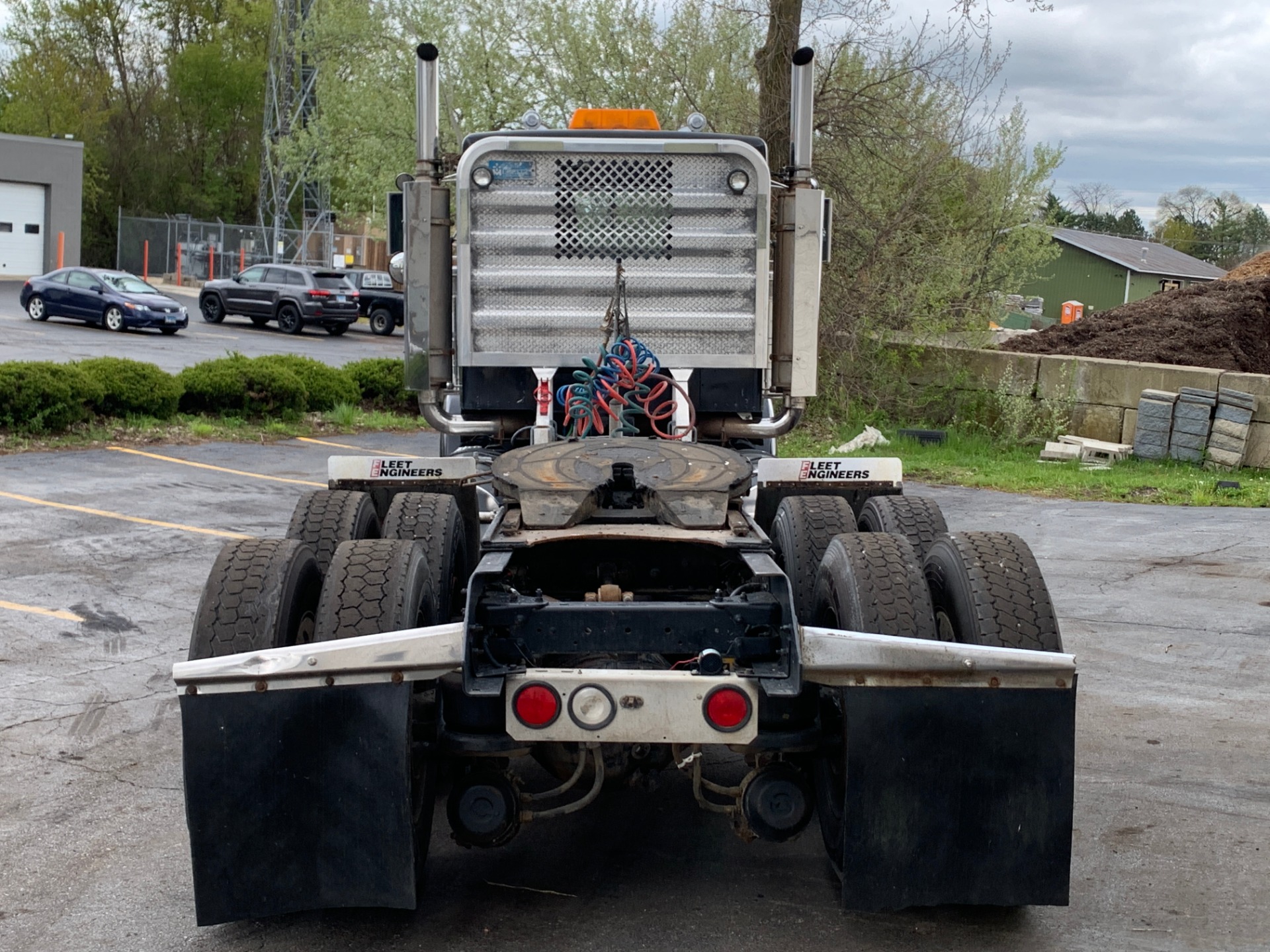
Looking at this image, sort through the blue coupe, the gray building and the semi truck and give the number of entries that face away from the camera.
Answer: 1

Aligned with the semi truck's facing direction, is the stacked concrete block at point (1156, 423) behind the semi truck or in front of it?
in front

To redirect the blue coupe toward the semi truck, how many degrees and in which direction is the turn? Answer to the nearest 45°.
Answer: approximately 45° to its right

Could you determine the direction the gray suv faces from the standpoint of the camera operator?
facing away from the viewer and to the left of the viewer

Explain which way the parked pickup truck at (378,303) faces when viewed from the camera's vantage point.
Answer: facing away from the viewer and to the left of the viewer

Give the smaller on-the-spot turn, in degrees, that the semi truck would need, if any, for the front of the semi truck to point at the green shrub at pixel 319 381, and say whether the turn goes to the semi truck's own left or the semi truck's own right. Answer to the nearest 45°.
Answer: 0° — it already faces it

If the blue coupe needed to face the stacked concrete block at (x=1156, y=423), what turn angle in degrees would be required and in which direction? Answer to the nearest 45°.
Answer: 0° — it already faces it

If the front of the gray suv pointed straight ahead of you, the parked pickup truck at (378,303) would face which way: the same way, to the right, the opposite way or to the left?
the same way

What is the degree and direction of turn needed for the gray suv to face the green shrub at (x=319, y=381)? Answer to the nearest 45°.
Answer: approximately 135° to its left

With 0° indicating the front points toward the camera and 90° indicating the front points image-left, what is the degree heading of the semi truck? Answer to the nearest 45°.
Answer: approximately 180°

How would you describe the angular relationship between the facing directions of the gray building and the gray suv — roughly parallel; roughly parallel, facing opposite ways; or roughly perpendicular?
roughly parallel, facing opposite ways

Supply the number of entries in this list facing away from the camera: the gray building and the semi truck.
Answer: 1

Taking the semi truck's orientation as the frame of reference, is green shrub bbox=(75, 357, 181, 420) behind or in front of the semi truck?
in front

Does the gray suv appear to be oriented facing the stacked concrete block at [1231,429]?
no

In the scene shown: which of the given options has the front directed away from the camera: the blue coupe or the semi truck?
the semi truck

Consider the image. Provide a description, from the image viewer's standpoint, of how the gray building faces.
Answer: facing the viewer and to the right of the viewer
